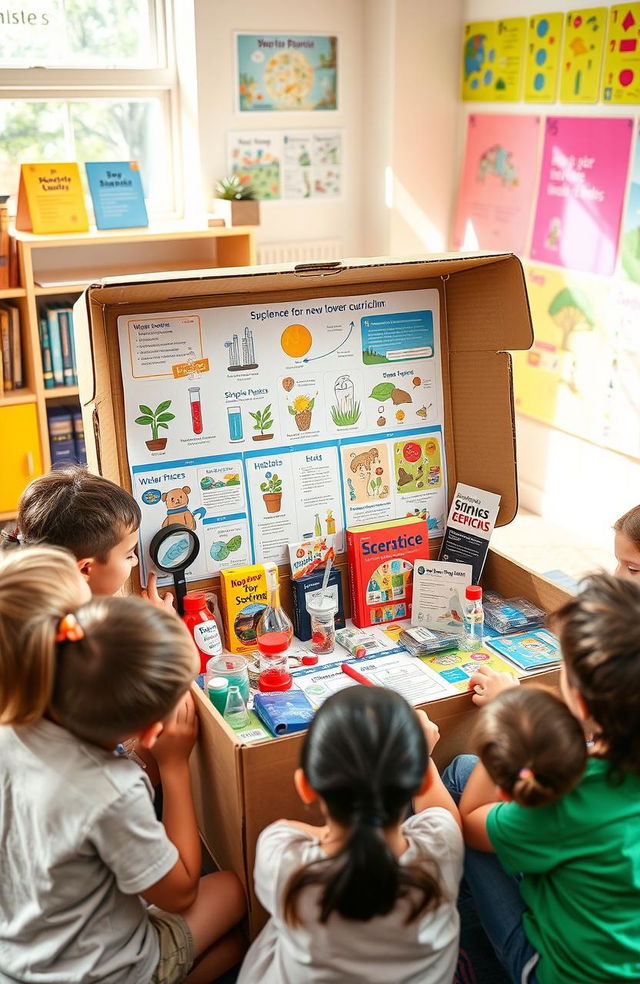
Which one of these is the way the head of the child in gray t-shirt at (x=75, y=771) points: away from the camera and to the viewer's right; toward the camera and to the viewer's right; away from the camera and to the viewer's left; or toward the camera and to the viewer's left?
away from the camera and to the viewer's right

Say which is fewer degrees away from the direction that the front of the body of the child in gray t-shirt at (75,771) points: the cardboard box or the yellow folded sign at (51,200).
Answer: the cardboard box

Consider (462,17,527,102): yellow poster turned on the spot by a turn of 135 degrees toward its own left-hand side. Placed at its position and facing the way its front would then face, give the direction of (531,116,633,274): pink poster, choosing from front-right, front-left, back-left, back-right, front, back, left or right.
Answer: front-right

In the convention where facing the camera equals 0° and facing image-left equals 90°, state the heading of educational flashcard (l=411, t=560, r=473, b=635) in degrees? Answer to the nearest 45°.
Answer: approximately 0°

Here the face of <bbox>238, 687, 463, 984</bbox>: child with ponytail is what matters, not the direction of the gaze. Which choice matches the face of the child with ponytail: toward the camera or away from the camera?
away from the camera

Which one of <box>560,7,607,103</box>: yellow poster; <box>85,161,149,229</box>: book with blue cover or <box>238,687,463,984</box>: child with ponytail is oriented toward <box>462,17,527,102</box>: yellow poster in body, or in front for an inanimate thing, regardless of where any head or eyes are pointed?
the child with ponytail

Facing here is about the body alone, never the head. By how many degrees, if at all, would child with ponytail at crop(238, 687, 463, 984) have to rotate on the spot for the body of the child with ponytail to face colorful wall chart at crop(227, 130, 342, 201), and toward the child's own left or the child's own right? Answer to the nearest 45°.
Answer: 0° — they already face it

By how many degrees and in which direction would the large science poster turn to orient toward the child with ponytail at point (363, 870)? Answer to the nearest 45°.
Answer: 0° — it already faces them

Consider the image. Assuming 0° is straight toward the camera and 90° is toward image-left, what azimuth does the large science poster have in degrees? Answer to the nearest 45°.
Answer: approximately 0°

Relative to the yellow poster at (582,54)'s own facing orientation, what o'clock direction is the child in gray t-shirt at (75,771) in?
The child in gray t-shirt is roughly at 11 o'clock from the yellow poster.

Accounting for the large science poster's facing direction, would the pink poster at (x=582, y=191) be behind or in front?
behind
